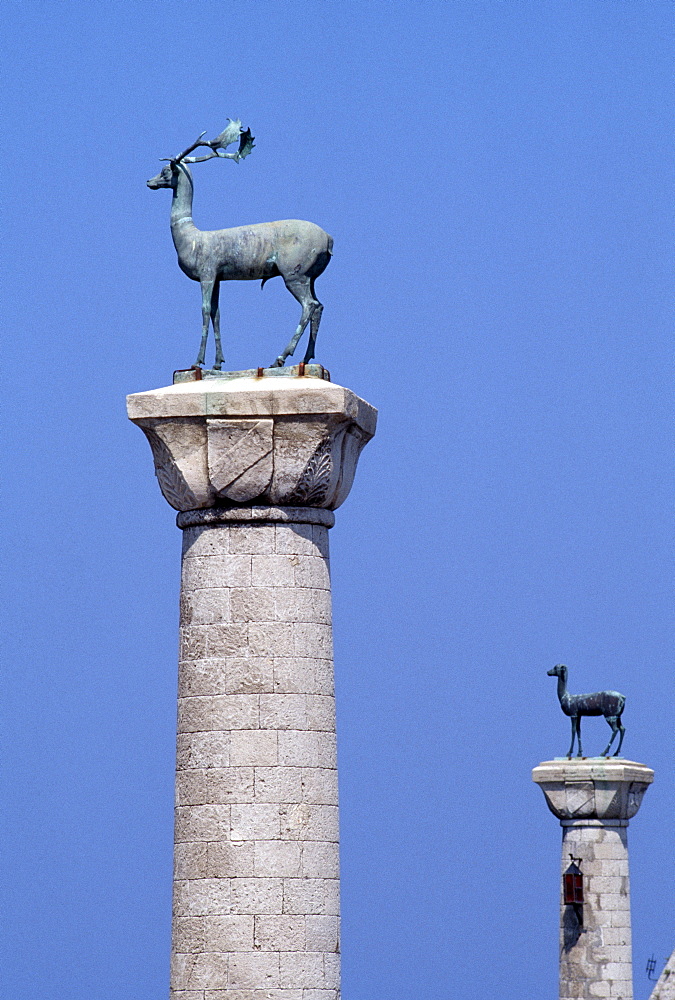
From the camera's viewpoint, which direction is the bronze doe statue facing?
to the viewer's left

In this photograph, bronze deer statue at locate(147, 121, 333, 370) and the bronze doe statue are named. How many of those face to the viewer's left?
2

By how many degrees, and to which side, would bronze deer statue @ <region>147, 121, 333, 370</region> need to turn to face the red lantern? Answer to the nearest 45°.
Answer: approximately 90° to its right

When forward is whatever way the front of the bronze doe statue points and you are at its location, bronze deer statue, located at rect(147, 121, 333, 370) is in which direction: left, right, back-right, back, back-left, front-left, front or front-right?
left

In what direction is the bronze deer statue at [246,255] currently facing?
to the viewer's left

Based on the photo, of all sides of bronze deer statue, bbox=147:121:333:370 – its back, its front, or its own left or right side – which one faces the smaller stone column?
right

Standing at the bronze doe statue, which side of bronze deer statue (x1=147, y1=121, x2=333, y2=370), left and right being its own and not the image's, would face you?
right
